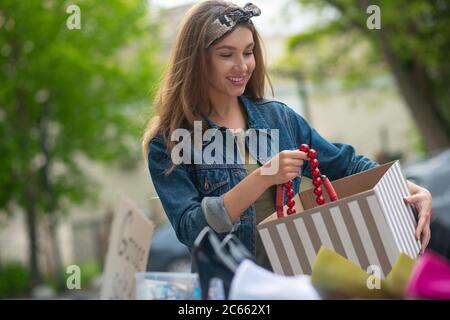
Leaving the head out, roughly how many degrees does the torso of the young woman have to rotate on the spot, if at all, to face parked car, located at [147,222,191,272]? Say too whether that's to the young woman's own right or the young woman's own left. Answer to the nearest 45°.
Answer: approximately 135° to the young woman's own left

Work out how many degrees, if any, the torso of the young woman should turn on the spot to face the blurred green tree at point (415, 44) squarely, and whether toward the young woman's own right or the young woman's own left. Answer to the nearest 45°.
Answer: approximately 135° to the young woman's own left

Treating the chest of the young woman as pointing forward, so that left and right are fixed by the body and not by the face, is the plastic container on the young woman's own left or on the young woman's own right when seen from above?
on the young woman's own right

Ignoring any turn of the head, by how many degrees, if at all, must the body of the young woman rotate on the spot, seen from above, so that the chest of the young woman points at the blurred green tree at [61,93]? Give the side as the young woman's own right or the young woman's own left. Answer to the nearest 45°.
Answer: approximately 135° to the young woman's own left

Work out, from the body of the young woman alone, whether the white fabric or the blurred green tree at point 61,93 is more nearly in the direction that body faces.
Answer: the white fabric

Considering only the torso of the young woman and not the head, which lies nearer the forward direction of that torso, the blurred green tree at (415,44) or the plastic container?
the plastic container

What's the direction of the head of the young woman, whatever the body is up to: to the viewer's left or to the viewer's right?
to the viewer's right

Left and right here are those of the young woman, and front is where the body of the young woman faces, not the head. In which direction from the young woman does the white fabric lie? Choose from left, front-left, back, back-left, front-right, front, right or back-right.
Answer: front-right

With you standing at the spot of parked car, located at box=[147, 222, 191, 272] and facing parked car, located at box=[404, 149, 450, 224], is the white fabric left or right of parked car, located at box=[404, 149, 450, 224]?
right
